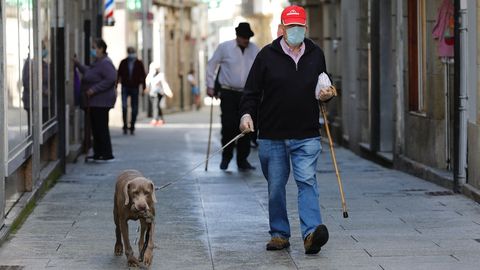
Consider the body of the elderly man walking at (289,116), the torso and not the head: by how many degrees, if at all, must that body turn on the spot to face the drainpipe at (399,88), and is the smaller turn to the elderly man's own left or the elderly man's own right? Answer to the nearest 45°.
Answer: approximately 180°

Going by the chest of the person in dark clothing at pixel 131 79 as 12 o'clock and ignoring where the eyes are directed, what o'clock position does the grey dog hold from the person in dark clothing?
The grey dog is roughly at 12 o'clock from the person in dark clothing.

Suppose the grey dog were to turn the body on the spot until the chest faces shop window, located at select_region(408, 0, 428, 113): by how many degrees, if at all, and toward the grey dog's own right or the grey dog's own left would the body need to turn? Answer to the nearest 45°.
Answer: approximately 135° to the grey dog's own left

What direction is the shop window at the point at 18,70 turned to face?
to the viewer's right

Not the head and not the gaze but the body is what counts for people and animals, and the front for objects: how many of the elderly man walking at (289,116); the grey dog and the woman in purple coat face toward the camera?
2

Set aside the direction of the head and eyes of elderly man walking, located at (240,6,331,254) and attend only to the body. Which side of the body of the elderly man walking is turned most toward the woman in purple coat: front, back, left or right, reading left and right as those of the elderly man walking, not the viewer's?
back

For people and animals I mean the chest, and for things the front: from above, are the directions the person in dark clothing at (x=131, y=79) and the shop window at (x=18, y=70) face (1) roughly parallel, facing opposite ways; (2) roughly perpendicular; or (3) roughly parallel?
roughly perpendicular
